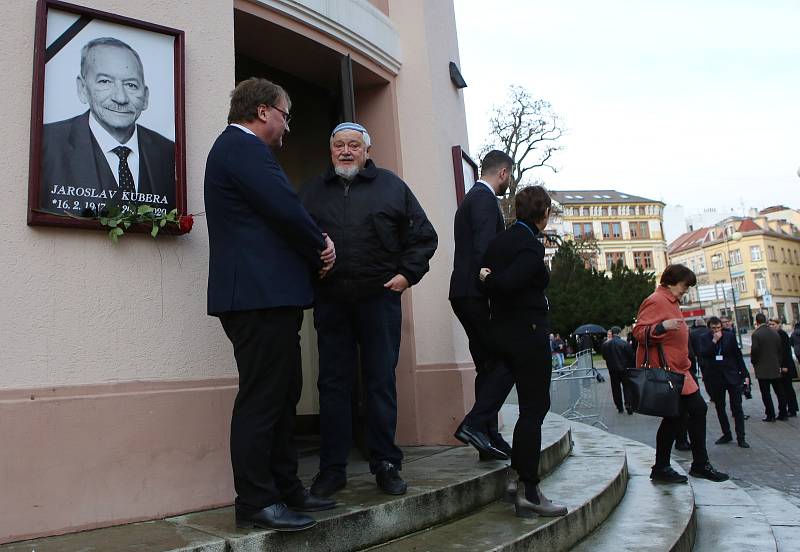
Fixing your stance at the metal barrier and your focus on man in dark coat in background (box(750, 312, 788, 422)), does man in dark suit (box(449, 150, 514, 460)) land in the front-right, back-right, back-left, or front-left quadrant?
back-right

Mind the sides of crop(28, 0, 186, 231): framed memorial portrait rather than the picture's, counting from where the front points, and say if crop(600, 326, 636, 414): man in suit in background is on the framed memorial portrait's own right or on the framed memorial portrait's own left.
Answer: on the framed memorial portrait's own left

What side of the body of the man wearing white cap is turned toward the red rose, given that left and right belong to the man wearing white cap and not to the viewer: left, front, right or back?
right

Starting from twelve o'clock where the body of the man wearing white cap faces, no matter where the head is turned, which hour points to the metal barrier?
The metal barrier is roughly at 7 o'clock from the man wearing white cap.

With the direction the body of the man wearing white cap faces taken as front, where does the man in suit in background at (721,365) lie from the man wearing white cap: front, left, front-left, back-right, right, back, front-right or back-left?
back-left

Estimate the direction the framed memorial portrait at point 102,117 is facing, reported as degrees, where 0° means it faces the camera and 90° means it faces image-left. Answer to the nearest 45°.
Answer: approximately 315°

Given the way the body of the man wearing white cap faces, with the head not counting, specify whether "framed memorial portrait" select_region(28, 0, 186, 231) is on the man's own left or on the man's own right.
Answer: on the man's own right

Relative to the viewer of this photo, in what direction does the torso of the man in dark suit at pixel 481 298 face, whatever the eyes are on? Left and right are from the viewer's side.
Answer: facing to the right of the viewer

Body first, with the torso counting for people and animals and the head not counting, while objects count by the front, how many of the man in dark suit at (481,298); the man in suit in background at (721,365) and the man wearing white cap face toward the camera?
2

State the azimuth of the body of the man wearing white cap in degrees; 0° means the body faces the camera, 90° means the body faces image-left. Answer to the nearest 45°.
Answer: approximately 0°

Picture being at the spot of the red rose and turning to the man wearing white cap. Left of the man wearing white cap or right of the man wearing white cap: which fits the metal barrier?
left

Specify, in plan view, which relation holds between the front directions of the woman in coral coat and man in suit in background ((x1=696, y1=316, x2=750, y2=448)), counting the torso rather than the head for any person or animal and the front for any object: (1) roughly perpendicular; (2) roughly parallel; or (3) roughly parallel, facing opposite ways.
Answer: roughly perpendicular

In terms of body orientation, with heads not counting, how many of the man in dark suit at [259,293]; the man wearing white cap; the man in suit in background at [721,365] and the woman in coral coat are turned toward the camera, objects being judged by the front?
2

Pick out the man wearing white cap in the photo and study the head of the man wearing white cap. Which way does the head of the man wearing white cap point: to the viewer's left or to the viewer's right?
to the viewer's left
